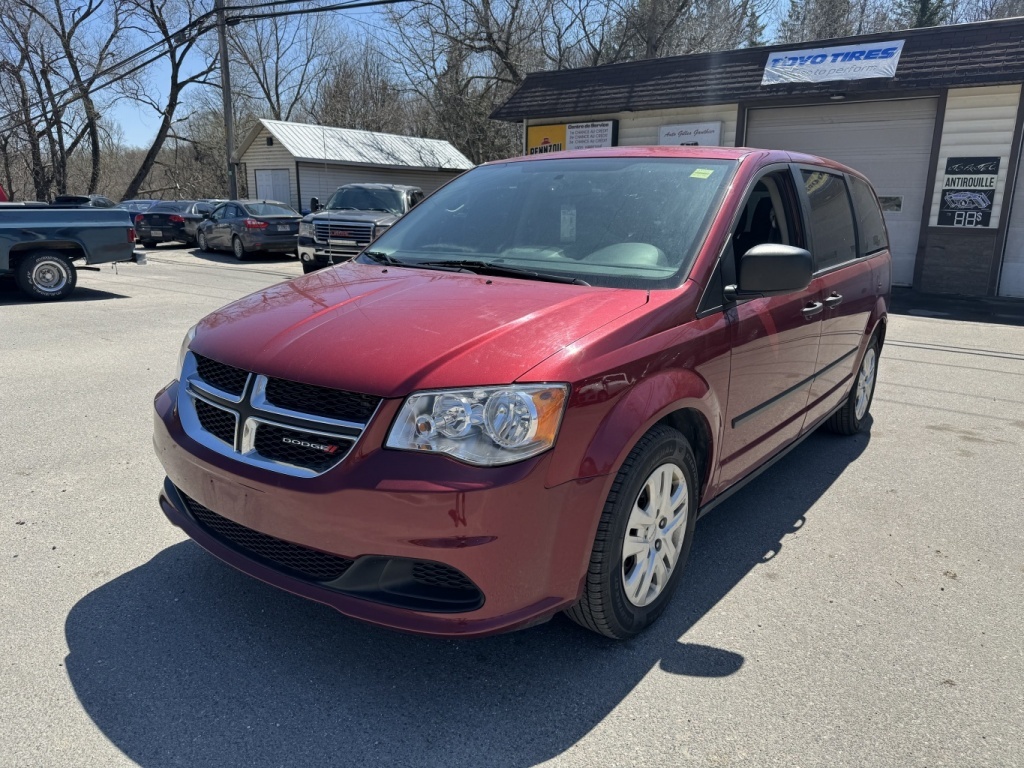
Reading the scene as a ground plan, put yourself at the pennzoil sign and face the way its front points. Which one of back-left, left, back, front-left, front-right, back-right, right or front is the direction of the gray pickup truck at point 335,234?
front-right

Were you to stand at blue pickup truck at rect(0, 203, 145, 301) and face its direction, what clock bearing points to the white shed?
The white shed is roughly at 4 o'clock from the blue pickup truck.

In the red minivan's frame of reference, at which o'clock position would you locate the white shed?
The white shed is roughly at 4 o'clock from the red minivan.

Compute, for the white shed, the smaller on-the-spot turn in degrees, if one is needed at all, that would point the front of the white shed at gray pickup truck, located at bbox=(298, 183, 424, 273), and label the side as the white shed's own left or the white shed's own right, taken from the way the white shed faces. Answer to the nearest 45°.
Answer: approximately 45° to the white shed's own left

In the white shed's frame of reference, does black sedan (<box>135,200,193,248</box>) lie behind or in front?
in front

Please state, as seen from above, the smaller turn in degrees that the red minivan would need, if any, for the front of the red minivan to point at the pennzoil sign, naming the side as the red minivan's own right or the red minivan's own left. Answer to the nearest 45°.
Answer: approximately 135° to the red minivan's own right

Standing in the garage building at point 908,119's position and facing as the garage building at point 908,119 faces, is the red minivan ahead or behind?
ahead

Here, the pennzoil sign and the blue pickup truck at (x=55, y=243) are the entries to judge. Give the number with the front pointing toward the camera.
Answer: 1

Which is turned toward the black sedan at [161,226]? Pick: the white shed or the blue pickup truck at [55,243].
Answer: the white shed

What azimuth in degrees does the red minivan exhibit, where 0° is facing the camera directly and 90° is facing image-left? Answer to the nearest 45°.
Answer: approximately 45°

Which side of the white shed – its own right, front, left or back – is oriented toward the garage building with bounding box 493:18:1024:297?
left

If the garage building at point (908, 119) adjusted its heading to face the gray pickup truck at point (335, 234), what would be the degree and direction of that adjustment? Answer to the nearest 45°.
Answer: approximately 45° to its right

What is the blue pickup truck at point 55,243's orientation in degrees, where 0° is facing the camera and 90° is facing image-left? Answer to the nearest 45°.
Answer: approximately 90°

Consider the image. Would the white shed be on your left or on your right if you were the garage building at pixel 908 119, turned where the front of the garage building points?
on your right
